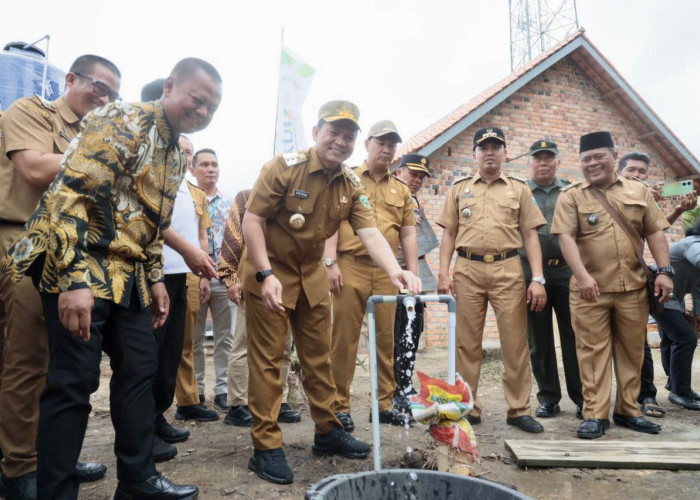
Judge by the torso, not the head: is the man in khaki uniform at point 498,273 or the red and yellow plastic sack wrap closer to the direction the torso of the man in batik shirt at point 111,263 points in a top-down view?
the red and yellow plastic sack wrap

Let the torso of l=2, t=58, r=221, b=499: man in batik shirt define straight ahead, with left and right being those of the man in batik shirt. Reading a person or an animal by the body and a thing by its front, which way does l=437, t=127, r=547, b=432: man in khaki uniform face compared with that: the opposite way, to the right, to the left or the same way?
to the right

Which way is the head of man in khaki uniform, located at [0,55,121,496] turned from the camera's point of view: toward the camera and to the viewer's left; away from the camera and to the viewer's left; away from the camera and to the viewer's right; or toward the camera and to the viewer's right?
toward the camera and to the viewer's right

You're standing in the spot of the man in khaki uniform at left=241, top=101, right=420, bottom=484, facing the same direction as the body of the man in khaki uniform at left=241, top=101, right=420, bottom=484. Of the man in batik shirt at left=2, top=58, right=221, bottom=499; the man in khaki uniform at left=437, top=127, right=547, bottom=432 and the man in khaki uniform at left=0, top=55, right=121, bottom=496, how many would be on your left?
1

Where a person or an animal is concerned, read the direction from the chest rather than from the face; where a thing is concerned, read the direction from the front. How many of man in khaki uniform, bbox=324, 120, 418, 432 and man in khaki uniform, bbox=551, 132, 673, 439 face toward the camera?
2

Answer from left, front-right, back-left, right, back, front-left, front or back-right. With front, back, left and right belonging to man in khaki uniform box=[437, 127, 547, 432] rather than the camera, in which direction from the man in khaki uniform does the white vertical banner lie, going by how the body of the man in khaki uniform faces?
back-right

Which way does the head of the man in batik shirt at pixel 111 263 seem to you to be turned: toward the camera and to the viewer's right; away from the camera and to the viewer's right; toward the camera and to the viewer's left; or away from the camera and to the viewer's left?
toward the camera and to the viewer's right

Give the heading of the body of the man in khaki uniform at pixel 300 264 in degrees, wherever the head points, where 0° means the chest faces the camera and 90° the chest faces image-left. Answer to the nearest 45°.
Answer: approximately 315°
